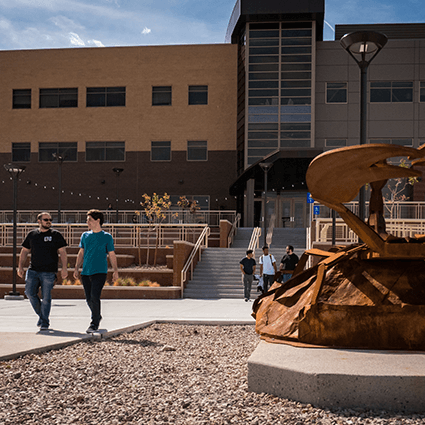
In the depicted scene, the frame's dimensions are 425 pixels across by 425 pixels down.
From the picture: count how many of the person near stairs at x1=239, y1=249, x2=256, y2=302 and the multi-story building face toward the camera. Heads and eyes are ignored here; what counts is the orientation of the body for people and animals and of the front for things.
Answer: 2

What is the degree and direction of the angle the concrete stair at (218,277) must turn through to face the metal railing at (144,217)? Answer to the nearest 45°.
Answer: approximately 180°

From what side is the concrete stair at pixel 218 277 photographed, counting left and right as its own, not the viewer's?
front

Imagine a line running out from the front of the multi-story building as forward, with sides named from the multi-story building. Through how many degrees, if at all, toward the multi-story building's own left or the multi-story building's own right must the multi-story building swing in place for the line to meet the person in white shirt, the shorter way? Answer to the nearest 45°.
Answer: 0° — it already faces them

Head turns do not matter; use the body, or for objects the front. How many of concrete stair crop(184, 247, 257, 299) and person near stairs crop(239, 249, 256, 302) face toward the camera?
2

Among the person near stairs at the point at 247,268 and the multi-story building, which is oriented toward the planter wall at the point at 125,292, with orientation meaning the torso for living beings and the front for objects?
the multi-story building

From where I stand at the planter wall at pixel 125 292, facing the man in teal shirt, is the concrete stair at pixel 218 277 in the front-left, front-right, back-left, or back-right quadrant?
back-left

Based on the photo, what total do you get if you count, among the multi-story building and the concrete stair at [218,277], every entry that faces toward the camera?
2

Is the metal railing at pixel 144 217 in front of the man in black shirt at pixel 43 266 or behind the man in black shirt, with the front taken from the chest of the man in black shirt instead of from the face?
behind

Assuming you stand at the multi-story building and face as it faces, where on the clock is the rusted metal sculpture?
The rusted metal sculpture is roughly at 12 o'clock from the multi-story building.

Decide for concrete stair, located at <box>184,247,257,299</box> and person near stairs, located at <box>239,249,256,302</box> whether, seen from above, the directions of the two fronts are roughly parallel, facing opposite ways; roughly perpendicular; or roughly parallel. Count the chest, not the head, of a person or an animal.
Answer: roughly parallel

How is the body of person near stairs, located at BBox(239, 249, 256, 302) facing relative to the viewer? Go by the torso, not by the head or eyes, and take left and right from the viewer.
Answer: facing the viewer
